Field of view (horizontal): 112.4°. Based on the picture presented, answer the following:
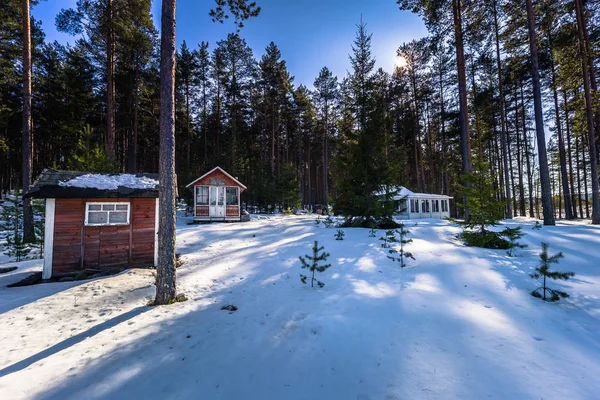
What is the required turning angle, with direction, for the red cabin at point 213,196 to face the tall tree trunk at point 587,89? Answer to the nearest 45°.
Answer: approximately 45° to its left

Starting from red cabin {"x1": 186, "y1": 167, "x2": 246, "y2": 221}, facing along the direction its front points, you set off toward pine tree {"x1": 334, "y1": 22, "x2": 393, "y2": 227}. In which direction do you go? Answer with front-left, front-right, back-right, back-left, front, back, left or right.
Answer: front-left

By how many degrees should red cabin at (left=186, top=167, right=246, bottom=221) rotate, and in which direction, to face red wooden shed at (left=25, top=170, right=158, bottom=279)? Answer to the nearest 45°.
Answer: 0° — it already faces it

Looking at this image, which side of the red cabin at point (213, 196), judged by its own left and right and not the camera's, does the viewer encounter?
front

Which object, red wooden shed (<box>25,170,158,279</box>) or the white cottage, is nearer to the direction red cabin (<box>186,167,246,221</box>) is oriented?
the red wooden shed

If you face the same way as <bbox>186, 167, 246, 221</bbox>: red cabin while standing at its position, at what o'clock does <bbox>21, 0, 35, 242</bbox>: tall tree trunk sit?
The tall tree trunk is roughly at 2 o'clock from the red cabin.

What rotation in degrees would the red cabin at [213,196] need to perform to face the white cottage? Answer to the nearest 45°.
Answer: approximately 90° to its left

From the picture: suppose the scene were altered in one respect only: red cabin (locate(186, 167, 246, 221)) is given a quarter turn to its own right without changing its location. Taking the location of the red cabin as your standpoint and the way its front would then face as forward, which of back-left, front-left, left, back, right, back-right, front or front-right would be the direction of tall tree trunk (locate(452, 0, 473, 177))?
back-left

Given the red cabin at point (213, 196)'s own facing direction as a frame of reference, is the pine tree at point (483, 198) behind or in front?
in front

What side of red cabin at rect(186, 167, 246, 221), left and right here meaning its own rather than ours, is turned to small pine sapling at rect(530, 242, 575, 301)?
front

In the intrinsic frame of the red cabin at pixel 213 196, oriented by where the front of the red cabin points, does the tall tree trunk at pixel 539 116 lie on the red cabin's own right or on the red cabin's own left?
on the red cabin's own left
